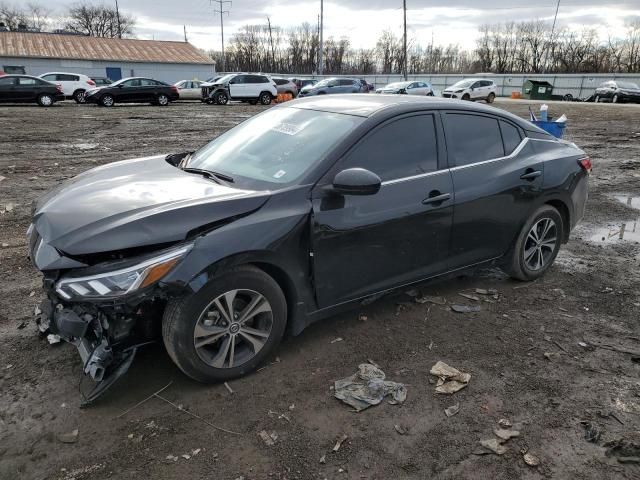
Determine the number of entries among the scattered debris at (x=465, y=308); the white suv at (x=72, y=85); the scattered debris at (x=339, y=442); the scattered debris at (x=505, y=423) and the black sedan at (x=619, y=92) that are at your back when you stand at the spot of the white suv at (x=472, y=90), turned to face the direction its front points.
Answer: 1

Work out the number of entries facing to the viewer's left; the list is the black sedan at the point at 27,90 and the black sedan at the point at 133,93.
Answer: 2

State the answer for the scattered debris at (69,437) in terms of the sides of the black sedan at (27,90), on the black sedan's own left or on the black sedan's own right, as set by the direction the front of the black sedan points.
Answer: on the black sedan's own left

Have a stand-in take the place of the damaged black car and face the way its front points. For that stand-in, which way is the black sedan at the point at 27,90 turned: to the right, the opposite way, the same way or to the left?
the same way

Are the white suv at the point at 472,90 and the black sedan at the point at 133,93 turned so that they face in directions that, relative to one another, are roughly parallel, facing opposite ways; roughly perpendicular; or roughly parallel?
roughly parallel

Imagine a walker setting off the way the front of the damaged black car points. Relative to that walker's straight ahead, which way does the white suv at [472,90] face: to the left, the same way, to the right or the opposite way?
the same way

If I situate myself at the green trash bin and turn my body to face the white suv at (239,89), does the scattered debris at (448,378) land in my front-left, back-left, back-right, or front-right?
front-left

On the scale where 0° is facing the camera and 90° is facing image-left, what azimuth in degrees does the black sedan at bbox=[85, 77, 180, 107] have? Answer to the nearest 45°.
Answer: approximately 90°

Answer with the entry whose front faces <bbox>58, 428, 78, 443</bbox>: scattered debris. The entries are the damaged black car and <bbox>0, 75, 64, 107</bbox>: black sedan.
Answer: the damaged black car

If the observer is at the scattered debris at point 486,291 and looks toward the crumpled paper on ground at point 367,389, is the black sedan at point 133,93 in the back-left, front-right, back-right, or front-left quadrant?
back-right

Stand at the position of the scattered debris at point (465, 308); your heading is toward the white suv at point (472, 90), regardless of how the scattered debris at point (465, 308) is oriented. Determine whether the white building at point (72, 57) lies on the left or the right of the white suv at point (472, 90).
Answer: left

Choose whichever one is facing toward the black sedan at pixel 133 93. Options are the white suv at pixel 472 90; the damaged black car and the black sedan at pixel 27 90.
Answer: the white suv

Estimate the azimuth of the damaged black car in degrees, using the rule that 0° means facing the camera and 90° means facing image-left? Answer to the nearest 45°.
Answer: approximately 45°

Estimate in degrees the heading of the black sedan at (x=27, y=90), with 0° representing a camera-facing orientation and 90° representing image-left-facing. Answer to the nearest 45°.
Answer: approximately 90°

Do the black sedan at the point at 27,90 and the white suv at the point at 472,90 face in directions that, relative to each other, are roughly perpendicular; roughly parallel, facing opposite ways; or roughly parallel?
roughly parallel

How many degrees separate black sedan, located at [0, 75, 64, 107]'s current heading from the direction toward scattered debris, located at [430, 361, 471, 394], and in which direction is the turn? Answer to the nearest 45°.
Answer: approximately 90° to its left
